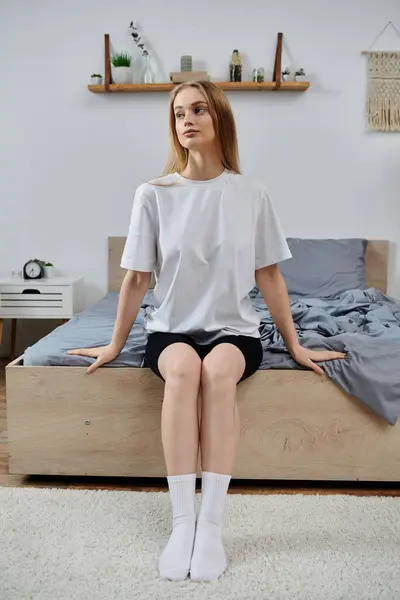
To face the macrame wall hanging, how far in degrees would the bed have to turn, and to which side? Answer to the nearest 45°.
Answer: approximately 135° to its left

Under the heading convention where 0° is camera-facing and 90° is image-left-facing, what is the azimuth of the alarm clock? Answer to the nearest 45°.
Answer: approximately 0°

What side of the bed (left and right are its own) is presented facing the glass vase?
back

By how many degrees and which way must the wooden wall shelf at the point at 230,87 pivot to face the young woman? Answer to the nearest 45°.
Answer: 0° — it already faces them

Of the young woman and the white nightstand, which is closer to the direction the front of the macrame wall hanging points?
the young woman

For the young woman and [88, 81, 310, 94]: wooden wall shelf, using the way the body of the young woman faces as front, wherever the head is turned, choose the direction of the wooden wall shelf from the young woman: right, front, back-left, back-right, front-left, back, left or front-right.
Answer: back

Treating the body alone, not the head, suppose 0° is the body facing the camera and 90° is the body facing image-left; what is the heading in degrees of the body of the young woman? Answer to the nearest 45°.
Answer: approximately 0°
